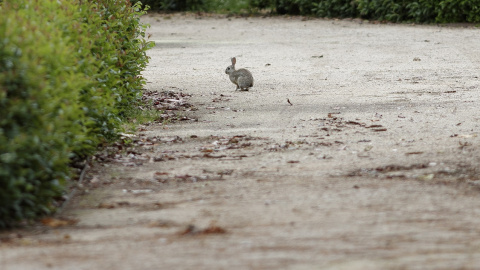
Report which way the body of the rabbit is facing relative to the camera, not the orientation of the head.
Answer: to the viewer's left

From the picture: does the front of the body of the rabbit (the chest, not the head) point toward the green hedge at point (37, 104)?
no

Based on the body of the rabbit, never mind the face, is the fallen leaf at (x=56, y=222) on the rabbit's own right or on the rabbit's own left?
on the rabbit's own left
